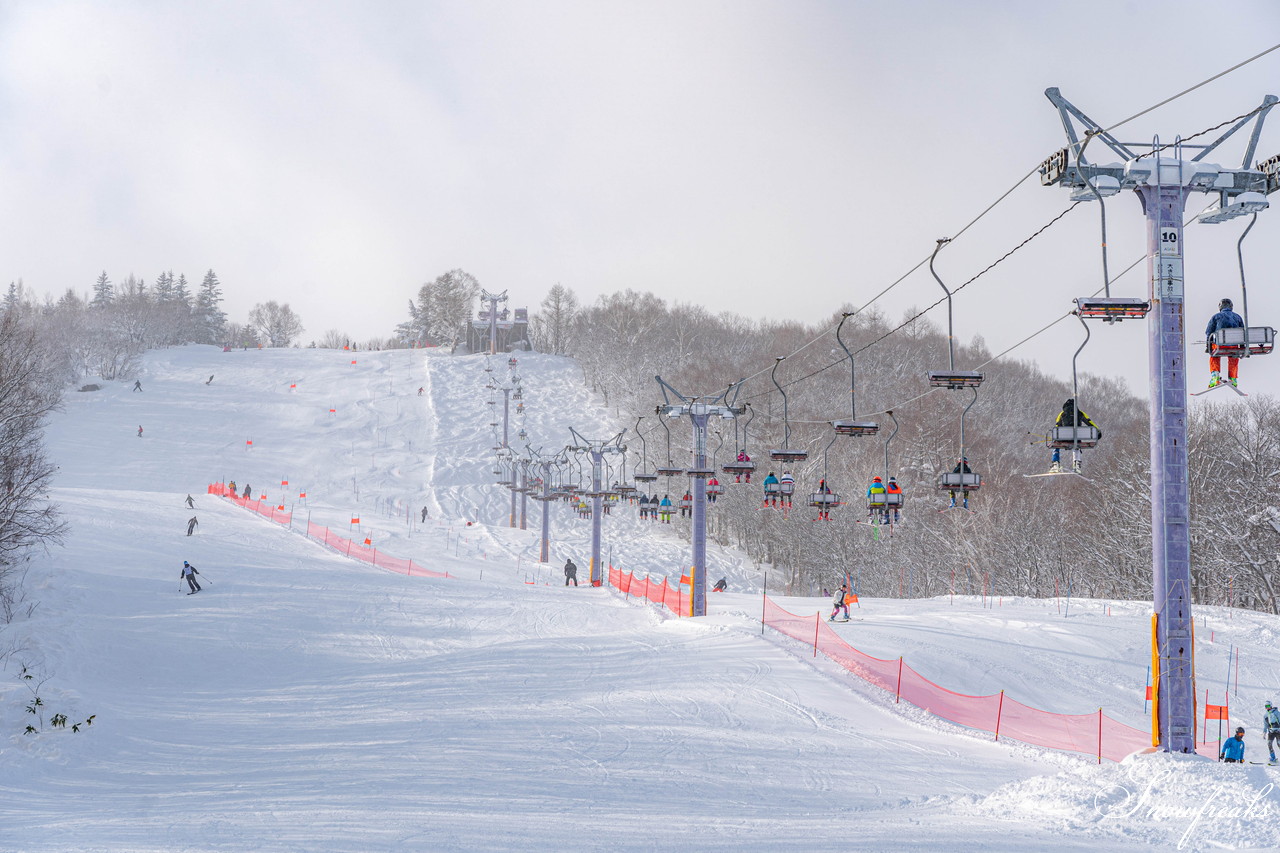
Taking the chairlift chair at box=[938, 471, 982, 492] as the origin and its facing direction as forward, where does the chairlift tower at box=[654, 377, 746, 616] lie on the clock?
The chairlift tower is roughly at 11 o'clock from the chairlift chair.

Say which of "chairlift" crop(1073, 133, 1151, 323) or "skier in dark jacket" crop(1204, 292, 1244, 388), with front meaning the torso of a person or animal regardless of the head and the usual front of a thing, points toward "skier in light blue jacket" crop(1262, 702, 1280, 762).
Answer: "skier in dark jacket" crop(1204, 292, 1244, 388)

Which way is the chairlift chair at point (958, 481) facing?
away from the camera

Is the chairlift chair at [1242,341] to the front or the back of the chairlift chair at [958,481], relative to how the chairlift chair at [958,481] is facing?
to the back

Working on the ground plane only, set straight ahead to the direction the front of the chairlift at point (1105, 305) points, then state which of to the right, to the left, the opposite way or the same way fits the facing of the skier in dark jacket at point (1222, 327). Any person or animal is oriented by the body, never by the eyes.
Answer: the opposite way

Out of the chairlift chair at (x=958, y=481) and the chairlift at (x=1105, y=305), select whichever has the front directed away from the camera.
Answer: the chairlift chair
